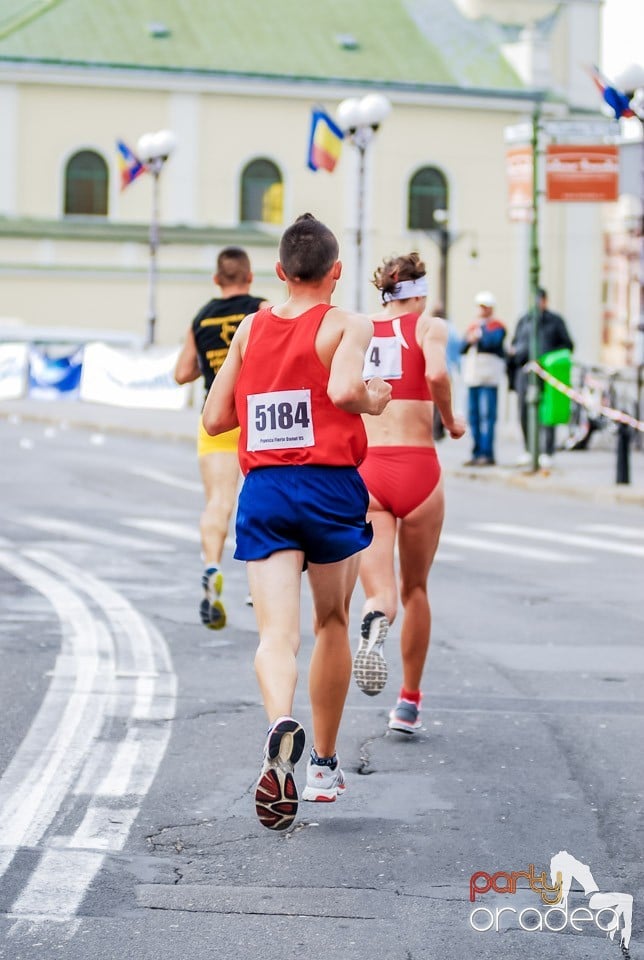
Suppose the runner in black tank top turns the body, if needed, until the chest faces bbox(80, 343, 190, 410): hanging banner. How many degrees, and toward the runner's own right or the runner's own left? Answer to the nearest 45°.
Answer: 0° — they already face it

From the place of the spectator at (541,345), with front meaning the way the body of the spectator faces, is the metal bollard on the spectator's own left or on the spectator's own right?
on the spectator's own left

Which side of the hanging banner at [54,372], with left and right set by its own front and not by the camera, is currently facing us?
front

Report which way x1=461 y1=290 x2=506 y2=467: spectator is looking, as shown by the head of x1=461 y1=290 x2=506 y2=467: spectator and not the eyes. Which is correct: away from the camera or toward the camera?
toward the camera

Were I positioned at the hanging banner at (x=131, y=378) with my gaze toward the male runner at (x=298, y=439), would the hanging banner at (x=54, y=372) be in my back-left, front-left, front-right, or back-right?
back-right

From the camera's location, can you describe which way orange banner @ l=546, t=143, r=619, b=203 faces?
facing the viewer

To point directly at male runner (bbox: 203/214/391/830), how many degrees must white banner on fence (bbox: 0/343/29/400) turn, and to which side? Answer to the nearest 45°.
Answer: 0° — it already faces them

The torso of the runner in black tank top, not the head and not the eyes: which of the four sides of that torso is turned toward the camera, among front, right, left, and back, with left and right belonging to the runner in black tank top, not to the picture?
back

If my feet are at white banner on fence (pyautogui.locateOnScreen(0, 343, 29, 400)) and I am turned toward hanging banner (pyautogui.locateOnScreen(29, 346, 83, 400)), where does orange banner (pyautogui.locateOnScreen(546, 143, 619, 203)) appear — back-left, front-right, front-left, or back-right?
front-right

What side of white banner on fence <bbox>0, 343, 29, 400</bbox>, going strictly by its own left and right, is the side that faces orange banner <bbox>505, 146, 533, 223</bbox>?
front

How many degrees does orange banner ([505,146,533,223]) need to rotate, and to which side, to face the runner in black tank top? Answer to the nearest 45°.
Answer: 0° — it already faces them

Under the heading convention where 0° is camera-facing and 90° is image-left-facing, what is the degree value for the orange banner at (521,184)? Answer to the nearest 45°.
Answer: approximately 0°

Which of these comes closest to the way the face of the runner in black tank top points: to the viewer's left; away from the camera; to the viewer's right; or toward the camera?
away from the camera

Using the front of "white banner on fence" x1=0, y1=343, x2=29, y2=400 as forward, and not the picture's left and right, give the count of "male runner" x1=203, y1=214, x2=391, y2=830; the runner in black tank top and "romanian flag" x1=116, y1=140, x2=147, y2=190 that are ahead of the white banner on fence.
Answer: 2
